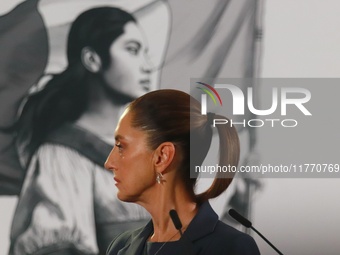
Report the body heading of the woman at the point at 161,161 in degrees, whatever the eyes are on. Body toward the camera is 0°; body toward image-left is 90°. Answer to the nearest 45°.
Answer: approximately 45°

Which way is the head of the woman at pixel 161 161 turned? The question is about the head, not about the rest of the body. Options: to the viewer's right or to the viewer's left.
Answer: to the viewer's left
